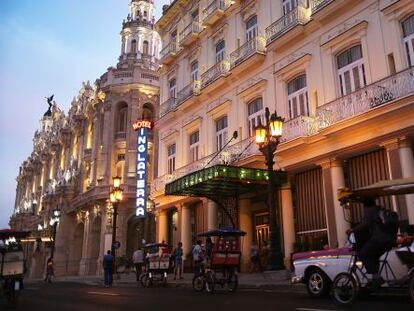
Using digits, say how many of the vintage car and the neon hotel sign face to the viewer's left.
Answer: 1

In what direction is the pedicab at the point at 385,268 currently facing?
to the viewer's left

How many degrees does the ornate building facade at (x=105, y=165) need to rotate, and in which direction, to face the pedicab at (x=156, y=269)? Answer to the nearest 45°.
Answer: approximately 45° to its left

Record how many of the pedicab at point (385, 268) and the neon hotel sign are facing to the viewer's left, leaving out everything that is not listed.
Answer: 1

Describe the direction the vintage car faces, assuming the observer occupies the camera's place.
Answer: facing to the left of the viewer

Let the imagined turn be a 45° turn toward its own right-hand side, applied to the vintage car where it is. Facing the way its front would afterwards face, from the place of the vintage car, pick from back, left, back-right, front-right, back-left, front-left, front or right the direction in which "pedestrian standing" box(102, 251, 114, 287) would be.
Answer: front

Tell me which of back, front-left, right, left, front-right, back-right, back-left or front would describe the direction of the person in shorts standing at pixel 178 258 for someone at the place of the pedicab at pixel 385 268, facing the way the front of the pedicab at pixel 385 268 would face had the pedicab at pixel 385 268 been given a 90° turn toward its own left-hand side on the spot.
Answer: back-right

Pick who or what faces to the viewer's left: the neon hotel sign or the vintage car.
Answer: the vintage car

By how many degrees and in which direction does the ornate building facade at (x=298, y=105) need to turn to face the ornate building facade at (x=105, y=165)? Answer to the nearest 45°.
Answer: approximately 90° to its right

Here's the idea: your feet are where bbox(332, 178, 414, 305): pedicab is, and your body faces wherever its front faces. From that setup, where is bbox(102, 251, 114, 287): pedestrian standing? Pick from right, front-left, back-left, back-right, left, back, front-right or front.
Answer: front-right

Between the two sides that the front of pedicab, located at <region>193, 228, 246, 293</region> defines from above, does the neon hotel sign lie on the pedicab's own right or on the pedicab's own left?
on the pedicab's own right

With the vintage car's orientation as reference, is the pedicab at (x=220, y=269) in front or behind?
in front
